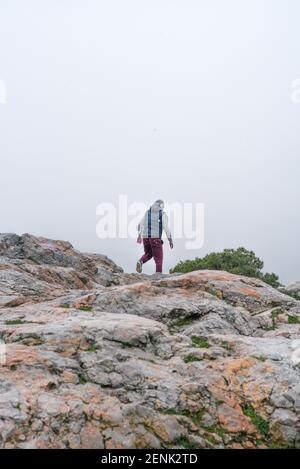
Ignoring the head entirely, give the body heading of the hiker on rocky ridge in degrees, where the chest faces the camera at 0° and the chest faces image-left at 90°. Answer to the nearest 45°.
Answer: approximately 225°

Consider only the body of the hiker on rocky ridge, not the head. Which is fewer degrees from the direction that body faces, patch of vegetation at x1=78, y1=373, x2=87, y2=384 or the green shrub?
the green shrub
